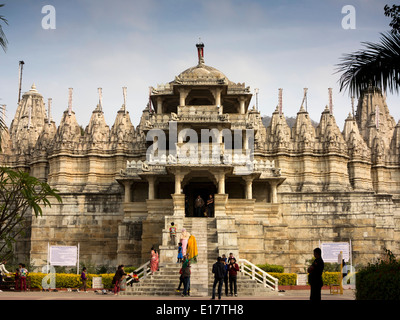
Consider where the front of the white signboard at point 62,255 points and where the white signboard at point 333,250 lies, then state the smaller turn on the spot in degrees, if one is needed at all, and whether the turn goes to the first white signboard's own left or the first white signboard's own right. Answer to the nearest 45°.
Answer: approximately 90° to the first white signboard's own left

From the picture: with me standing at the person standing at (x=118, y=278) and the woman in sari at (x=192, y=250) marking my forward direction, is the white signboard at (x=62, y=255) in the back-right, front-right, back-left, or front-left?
back-left

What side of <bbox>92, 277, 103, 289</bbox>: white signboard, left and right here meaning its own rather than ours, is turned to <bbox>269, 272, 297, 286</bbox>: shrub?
left

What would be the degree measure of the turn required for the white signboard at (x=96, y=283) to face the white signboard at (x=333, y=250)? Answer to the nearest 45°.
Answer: approximately 90° to its left

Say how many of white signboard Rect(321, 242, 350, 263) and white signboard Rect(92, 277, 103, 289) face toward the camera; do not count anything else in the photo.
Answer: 2

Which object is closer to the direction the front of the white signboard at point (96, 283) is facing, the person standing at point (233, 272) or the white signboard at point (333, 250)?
the person standing
